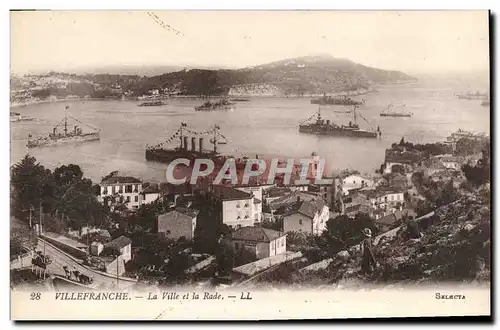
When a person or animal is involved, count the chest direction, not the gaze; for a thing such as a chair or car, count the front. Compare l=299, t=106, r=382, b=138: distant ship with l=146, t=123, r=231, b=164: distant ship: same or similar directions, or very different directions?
same or similar directions

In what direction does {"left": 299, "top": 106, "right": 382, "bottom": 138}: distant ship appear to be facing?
to the viewer's left

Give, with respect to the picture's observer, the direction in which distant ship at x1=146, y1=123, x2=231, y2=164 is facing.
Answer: facing to the left of the viewer

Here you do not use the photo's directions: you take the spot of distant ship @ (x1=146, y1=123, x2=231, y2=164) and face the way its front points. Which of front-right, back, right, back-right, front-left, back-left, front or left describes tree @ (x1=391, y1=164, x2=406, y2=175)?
back

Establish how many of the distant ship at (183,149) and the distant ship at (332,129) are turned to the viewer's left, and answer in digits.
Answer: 2
